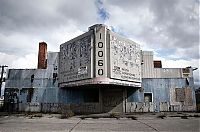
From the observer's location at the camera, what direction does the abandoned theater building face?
facing the viewer
